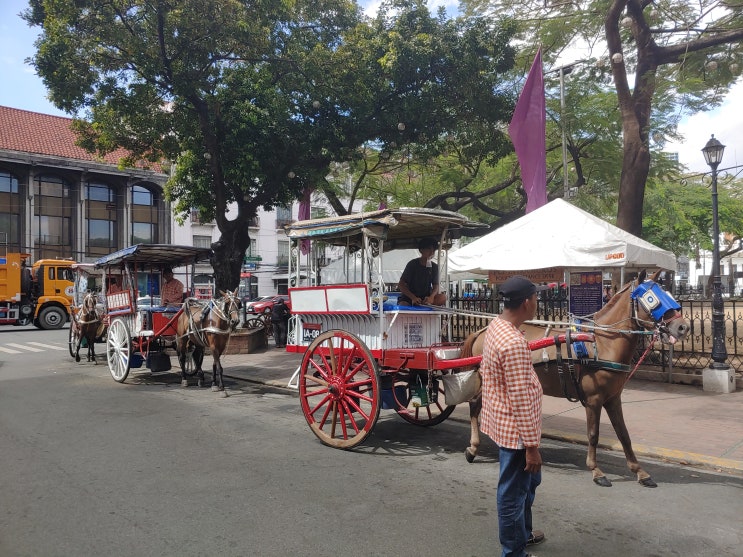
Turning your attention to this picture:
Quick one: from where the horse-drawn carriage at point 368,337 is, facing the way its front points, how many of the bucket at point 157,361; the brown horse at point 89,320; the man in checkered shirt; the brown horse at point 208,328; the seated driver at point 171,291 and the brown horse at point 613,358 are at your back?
4

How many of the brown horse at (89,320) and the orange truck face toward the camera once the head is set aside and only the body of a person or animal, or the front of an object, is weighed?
1

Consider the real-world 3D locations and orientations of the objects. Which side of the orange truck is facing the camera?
right

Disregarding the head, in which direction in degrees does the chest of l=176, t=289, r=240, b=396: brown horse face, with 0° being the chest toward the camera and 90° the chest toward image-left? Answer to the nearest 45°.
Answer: approximately 315°

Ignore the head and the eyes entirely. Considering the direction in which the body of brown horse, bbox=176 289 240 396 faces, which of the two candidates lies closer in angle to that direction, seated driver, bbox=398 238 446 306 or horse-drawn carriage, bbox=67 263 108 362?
the seated driver

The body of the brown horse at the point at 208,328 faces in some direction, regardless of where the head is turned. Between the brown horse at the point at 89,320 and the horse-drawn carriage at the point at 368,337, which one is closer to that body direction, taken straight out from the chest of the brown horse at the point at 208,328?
the horse-drawn carriage

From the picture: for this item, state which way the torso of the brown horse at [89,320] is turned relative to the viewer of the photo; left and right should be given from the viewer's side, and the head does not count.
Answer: facing the viewer

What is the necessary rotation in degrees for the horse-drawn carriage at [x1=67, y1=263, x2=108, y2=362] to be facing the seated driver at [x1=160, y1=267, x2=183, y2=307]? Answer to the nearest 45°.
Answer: approximately 45° to its left

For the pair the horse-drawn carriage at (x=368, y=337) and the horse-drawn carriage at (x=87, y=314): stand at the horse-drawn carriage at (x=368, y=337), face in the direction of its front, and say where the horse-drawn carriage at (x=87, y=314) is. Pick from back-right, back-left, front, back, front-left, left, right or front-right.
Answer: back

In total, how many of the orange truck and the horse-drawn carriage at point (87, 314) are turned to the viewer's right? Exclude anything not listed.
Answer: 1

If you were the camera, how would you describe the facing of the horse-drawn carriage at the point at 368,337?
facing the viewer and to the right of the viewer
